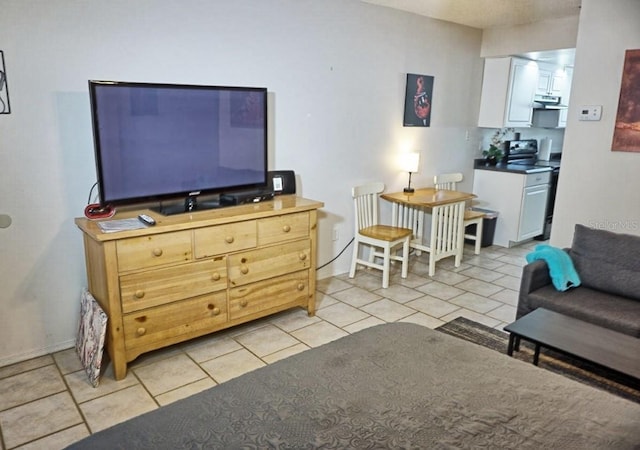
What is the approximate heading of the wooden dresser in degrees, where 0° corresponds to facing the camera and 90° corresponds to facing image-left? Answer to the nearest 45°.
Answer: approximately 315°

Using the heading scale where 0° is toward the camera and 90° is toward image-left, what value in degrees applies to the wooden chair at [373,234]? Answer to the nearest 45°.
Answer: approximately 315°

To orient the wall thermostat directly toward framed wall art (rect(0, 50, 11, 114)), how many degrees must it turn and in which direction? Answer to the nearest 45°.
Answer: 0° — it already faces it

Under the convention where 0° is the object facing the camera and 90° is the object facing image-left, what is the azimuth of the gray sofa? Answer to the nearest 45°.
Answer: approximately 45°

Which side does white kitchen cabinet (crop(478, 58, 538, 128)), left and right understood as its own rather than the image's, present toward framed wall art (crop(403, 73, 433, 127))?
right

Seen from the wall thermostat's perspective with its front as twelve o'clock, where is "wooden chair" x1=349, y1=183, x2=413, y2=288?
The wooden chair is roughly at 1 o'clock from the wall thermostat.

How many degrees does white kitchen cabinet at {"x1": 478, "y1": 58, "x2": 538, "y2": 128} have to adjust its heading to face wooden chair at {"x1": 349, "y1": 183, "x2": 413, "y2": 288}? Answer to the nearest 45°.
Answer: approximately 90° to its right

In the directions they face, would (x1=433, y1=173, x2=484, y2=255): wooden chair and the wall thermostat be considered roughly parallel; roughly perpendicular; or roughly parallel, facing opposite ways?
roughly perpendicular

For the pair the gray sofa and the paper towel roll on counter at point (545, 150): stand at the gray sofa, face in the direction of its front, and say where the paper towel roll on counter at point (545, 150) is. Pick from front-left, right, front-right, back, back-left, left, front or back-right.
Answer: back-right

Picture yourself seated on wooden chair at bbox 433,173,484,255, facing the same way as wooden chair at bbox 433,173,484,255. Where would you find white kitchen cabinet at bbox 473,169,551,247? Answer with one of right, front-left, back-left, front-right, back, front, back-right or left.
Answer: left

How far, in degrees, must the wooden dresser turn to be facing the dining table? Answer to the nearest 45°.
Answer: approximately 90° to its left
